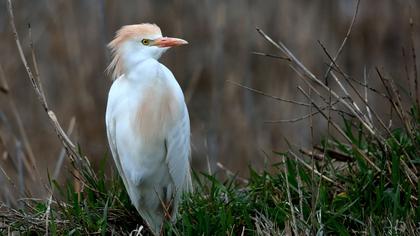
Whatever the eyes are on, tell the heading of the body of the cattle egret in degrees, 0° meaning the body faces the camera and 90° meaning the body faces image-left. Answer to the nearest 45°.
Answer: approximately 0°
